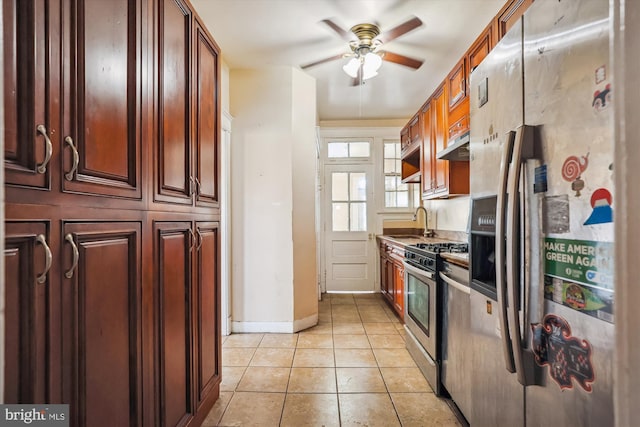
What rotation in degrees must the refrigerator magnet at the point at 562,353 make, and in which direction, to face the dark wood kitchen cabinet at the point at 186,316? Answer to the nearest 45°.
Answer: approximately 45° to its right

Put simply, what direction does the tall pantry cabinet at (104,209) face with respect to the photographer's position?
facing the viewer and to the right of the viewer

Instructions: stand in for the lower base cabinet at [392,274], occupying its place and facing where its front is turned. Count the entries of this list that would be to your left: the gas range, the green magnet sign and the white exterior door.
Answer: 2

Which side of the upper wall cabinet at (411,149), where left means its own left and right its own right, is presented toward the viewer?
left

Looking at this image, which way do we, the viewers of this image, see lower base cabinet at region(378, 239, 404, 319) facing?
facing to the left of the viewer

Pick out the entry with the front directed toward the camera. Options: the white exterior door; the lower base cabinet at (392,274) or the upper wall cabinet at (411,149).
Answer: the white exterior door

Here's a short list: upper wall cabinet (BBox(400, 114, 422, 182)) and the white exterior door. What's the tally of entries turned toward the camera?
1

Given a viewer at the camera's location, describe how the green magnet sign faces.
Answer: facing the viewer and to the left of the viewer

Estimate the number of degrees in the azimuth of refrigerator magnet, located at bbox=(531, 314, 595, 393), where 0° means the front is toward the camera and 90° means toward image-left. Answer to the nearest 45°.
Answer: approximately 45°

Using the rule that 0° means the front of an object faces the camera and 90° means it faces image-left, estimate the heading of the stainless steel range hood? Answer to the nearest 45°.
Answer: approximately 45°

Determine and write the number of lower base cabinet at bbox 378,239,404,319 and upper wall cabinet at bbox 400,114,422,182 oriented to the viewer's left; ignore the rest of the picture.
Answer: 2

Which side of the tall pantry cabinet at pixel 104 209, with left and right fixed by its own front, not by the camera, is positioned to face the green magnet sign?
front

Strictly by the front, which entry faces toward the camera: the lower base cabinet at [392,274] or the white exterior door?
the white exterior door

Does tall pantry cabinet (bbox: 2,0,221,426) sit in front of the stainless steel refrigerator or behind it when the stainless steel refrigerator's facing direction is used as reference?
in front

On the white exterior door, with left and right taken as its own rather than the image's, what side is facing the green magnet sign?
front
